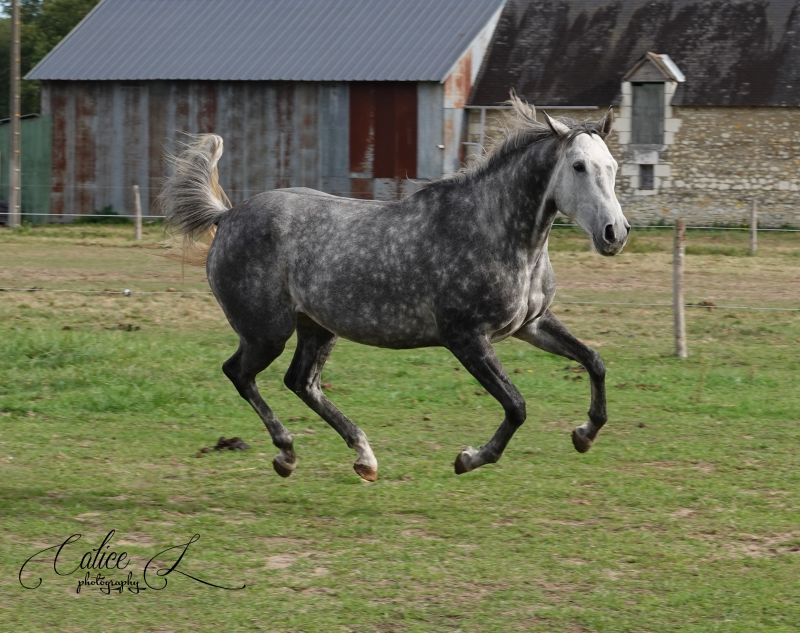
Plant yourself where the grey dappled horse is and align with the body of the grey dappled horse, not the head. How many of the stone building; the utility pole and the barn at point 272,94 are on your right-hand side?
0

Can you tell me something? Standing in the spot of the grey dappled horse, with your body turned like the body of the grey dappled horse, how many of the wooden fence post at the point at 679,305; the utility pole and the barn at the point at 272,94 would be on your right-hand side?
0

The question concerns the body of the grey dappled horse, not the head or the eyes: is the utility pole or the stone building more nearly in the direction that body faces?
the stone building

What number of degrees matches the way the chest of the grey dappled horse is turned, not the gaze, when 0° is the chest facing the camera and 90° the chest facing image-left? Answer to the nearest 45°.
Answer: approximately 270°

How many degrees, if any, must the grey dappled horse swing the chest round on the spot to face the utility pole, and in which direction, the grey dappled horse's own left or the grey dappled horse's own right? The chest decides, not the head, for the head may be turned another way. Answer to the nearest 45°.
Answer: approximately 90° to the grey dappled horse's own left

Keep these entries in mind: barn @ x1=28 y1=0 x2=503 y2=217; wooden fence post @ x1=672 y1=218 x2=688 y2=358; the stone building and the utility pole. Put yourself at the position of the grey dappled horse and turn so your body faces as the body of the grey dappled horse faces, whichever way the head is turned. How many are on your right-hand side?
0

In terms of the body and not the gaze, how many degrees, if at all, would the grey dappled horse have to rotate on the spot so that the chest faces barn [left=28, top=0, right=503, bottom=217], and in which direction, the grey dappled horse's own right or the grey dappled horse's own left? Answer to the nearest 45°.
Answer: approximately 90° to the grey dappled horse's own left

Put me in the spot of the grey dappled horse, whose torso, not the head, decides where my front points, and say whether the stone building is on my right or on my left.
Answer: on my left

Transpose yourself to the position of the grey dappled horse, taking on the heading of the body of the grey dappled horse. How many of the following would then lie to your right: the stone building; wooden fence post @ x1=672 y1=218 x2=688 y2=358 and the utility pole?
0
